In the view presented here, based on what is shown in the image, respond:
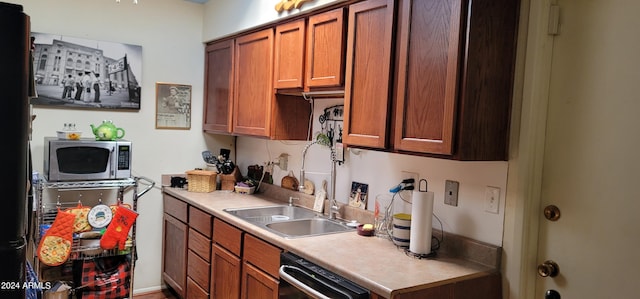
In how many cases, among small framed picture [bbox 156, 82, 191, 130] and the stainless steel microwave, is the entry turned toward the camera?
2

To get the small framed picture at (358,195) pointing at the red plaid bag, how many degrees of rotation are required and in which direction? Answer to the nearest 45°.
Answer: approximately 45° to its right

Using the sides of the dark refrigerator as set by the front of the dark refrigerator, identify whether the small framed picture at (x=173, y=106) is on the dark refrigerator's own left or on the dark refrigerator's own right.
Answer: on the dark refrigerator's own left

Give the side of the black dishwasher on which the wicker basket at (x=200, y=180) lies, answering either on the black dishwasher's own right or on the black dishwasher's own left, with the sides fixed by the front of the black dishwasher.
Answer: on the black dishwasher's own right

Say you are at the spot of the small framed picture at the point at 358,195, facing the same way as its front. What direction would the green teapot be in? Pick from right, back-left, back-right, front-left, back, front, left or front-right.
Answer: front-right
